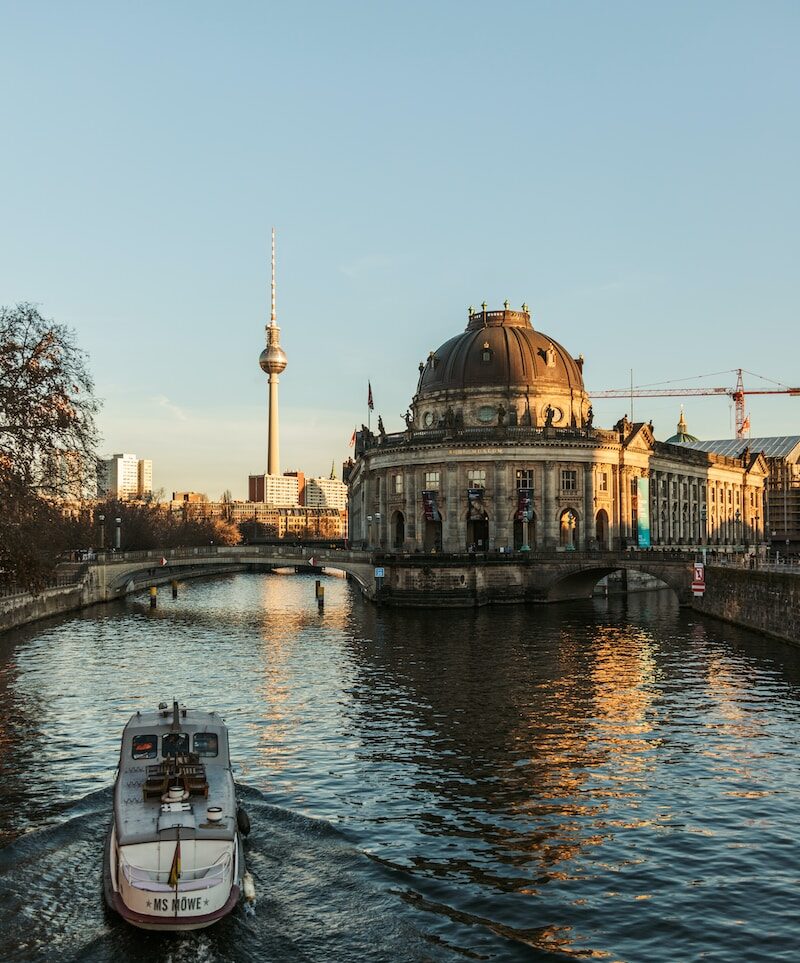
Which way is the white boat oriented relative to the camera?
away from the camera
